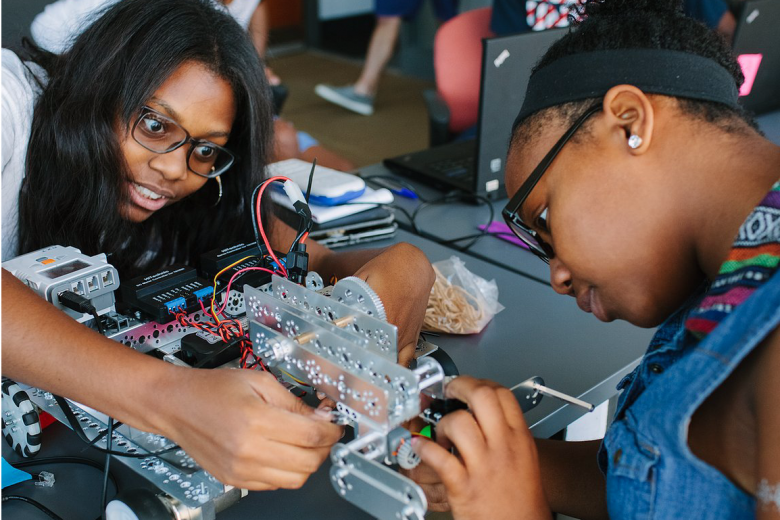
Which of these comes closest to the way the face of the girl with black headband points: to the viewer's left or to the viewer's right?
to the viewer's left

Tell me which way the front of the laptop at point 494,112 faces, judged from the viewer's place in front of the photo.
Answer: facing away from the viewer and to the left of the viewer

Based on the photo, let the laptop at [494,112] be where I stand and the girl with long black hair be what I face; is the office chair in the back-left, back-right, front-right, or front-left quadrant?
back-right

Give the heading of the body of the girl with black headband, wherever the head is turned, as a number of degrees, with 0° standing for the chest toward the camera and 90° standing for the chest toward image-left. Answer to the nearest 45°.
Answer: approximately 90°

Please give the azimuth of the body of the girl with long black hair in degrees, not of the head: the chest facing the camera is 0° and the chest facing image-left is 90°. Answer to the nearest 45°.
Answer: approximately 315°

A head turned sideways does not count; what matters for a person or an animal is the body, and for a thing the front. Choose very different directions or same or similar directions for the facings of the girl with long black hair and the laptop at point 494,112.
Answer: very different directions

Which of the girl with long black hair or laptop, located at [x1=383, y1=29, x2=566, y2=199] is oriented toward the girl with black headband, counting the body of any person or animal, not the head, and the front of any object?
the girl with long black hair

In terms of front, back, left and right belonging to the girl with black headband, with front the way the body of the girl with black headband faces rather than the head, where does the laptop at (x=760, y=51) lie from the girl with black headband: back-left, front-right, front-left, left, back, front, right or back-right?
right

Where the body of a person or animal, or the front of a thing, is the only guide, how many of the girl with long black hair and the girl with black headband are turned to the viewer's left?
1
